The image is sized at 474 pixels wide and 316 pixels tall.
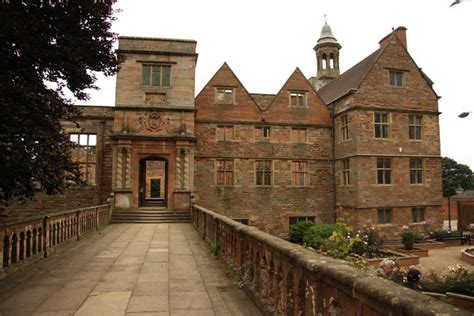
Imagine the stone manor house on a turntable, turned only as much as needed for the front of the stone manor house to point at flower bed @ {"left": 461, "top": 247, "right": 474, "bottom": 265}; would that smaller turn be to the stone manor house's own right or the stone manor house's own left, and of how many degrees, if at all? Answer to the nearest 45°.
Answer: approximately 45° to the stone manor house's own left

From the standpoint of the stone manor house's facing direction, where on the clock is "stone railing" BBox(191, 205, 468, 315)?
The stone railing is roughly at 12 o'clock from the stone manor house.

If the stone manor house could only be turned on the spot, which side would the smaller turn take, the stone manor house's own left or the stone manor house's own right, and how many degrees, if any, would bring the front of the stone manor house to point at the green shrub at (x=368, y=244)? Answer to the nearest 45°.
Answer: approximately 45° to the stone manor house's own left

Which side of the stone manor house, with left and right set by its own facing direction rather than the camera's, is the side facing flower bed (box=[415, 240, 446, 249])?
left

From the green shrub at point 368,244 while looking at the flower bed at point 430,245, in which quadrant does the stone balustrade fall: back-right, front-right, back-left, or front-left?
back-right

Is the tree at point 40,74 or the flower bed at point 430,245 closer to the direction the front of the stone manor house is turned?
the tree

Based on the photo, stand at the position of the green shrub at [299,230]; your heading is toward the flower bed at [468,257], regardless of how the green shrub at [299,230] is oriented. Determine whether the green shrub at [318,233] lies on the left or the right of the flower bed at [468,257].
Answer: right

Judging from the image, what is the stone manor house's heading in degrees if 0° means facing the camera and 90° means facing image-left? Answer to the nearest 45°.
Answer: approximately 0°

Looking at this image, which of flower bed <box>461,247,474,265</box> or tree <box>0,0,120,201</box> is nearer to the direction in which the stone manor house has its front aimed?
the tree
